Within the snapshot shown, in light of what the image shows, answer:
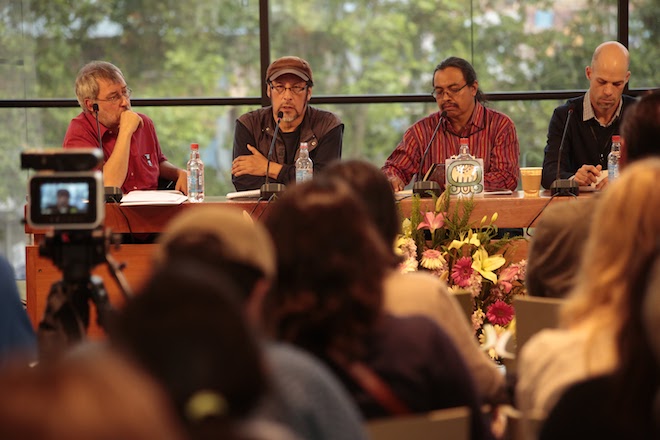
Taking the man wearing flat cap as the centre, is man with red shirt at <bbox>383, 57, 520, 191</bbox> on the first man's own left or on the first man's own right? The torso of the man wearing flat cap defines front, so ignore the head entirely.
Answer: on the first man's own left

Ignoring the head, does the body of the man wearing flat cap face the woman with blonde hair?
yes

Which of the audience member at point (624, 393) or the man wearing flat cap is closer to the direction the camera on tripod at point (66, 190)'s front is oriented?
the man wearing flat cap

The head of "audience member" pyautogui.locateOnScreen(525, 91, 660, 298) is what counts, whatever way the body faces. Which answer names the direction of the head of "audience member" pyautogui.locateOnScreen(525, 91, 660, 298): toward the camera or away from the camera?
away from the camera

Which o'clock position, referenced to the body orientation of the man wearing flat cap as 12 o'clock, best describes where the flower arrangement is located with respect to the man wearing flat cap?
The flower arrangement is roughly at 11 o'clock from the man wearing flat cap.

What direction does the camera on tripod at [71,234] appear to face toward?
away from the camera

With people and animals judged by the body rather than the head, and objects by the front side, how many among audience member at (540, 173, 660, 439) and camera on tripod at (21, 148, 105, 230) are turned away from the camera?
2

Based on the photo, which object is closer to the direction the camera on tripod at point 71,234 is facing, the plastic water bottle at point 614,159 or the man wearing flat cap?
the man wearing flat cap

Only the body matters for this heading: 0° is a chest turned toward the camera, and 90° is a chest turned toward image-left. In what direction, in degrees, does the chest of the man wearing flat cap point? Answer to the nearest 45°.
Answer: approximately 0°

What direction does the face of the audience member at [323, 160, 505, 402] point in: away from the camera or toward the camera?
away from the camera

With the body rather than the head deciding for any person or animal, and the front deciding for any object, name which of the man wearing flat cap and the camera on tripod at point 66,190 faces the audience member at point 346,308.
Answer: the man wearing flat cap

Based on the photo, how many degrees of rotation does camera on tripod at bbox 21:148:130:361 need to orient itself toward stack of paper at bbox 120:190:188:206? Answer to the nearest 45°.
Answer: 0° — it already faces it

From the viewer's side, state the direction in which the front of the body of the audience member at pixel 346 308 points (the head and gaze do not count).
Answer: away from the camera

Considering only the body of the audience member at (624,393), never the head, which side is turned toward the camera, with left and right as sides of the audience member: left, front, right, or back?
back
